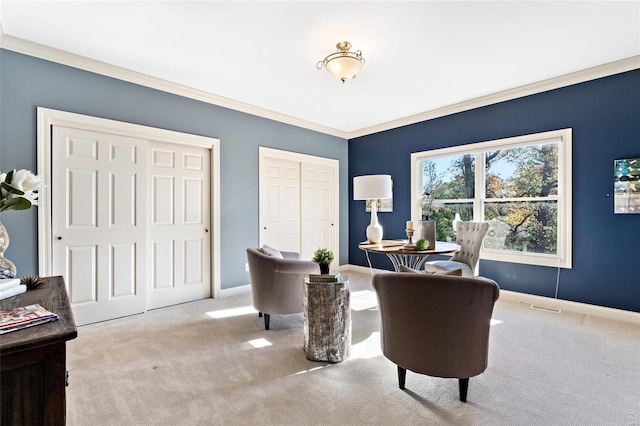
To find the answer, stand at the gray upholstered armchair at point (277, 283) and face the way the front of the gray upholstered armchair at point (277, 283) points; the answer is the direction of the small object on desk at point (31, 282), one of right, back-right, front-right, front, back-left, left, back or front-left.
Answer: back

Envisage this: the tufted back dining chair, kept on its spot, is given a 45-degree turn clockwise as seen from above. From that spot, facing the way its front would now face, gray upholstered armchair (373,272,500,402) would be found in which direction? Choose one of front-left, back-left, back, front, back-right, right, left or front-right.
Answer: left

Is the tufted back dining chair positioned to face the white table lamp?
yes

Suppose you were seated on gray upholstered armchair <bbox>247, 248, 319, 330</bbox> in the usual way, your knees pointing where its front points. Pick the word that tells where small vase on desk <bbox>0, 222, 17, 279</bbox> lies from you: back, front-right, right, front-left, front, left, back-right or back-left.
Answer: back

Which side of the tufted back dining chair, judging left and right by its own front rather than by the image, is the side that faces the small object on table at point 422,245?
front

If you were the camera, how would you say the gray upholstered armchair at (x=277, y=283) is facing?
facing away from the viewer and to the right of the viewer

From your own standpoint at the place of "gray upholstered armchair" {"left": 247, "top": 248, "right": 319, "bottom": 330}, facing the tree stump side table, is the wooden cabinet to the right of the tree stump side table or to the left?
right

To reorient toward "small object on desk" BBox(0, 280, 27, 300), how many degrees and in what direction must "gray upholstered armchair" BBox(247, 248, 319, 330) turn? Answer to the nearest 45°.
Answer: approximately 180°

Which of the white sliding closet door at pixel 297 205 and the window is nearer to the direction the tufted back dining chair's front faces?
the white sliding closet door
